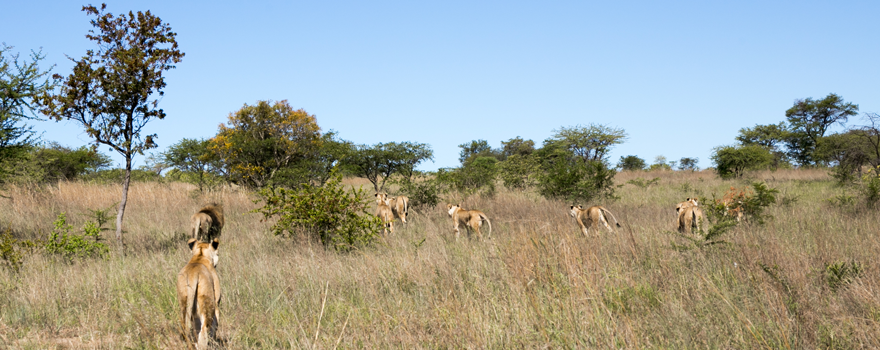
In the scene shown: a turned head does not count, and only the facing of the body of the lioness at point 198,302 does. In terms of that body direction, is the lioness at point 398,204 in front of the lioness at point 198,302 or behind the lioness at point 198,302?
in front

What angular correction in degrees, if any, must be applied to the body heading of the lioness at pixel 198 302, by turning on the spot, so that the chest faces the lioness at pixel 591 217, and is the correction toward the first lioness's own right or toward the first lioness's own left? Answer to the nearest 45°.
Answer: approximately 90° to the first lioness's own right

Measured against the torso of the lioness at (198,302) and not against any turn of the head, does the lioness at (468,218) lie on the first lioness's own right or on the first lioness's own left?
on the first lioness's own right

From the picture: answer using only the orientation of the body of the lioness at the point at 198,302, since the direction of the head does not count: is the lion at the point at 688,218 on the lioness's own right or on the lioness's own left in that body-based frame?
on the lioness's own right

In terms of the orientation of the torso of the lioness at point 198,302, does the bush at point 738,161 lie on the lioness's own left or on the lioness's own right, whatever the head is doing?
on the lioness's own right

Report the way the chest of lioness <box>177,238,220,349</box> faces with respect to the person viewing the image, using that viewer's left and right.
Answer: facing away from the viewer

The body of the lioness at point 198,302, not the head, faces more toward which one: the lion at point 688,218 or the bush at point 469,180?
the bush

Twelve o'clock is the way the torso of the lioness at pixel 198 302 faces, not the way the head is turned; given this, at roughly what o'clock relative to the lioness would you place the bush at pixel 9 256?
The bush is roughly at 11 o'clock from the lioness.
